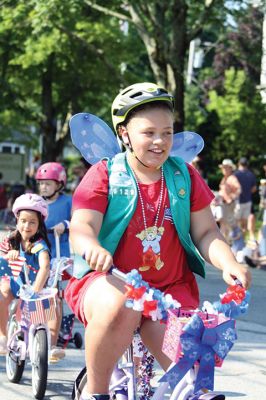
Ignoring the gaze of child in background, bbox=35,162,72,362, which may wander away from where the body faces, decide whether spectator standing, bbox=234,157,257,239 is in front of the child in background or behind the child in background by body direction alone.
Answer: behind

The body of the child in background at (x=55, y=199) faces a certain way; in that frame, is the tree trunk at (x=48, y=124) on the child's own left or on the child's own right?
on the child's own right

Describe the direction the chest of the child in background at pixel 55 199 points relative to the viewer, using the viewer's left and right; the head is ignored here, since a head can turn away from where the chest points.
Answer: facing the viewer and to the left of the viewer

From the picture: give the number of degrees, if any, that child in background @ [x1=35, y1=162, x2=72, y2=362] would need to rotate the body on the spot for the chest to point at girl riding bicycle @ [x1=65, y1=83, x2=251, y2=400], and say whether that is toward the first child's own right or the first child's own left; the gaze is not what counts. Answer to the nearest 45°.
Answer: approximately 45° to the first child's own left

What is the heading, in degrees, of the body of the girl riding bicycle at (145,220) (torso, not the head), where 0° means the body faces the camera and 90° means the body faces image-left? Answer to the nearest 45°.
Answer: approximately 315°

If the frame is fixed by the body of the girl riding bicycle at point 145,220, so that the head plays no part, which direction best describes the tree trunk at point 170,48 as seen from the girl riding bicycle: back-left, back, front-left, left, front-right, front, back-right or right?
back-left

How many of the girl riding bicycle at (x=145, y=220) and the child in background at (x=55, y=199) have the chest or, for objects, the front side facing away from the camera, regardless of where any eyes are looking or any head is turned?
0

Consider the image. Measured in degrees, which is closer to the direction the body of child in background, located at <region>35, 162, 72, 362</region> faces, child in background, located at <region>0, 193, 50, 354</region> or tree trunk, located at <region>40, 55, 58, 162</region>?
the child in background

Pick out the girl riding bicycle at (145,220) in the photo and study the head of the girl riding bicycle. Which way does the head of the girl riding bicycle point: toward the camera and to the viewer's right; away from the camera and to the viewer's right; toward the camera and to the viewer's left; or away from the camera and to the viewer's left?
toward the camera and to the viewer's right

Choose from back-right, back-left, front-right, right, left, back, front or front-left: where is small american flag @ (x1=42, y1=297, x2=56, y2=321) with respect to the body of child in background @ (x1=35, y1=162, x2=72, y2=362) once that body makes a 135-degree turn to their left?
right

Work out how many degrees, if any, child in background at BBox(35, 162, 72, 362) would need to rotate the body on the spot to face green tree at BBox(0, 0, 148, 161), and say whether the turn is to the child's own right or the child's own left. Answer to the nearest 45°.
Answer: approximately 135° to the child's own right
